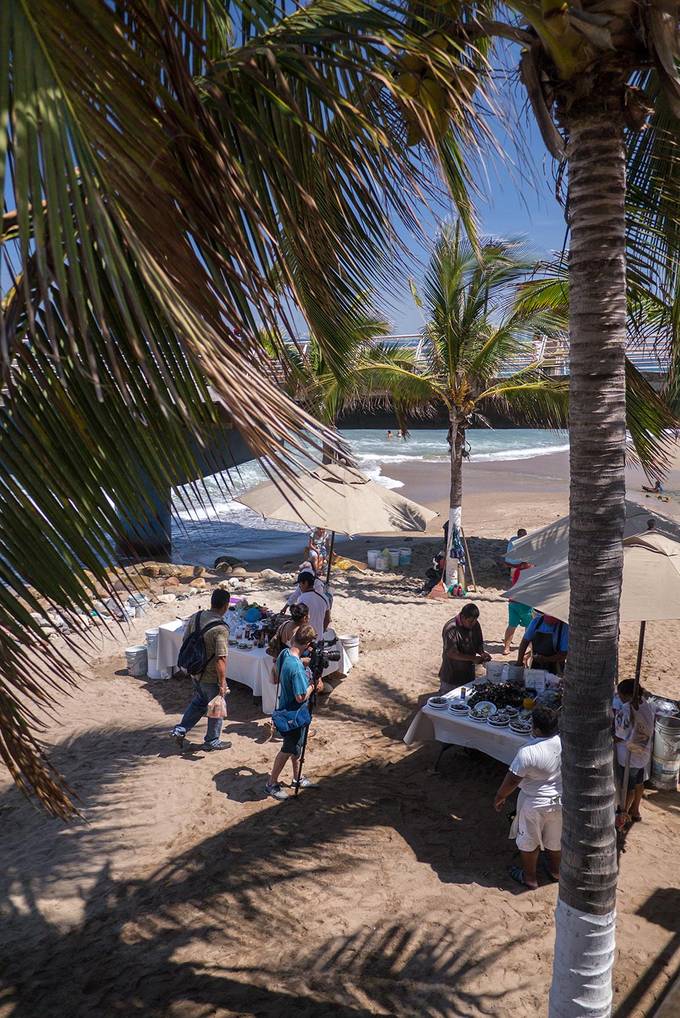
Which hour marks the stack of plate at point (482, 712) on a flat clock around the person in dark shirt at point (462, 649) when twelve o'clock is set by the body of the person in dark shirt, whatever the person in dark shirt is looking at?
The stack of plate is roughly at 1 o'clock from the person in dark shirt.

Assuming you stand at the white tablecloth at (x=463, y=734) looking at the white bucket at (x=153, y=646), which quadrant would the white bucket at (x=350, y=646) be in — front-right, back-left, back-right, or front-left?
front-right

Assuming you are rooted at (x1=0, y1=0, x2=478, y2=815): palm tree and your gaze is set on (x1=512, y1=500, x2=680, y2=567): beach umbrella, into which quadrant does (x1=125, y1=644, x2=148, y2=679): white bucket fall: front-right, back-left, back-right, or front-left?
front-left

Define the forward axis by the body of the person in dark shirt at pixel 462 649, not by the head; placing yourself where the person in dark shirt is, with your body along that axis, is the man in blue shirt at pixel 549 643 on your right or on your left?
on your left

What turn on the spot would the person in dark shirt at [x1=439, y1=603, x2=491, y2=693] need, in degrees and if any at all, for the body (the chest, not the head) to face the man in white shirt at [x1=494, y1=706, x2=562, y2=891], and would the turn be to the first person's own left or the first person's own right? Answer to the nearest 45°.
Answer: approximately 45° to the first person's own right

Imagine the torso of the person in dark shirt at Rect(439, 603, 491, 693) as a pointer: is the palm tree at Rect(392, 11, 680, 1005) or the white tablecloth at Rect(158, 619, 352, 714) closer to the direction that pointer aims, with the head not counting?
the palm tree

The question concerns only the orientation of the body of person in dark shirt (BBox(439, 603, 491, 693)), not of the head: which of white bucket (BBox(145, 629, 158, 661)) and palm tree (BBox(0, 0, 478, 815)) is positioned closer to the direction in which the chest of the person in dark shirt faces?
the palm tree

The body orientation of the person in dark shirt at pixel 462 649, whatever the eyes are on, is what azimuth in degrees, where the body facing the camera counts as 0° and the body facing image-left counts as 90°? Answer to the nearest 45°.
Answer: approximately 315°

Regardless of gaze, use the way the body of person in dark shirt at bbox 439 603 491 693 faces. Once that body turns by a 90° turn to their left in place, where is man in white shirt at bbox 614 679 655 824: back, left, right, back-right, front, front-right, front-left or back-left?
right

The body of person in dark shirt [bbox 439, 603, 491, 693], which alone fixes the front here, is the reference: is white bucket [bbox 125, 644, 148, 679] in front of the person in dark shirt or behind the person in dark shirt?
behind

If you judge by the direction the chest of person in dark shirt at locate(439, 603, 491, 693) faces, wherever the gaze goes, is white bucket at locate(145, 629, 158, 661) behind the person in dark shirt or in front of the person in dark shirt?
behind
